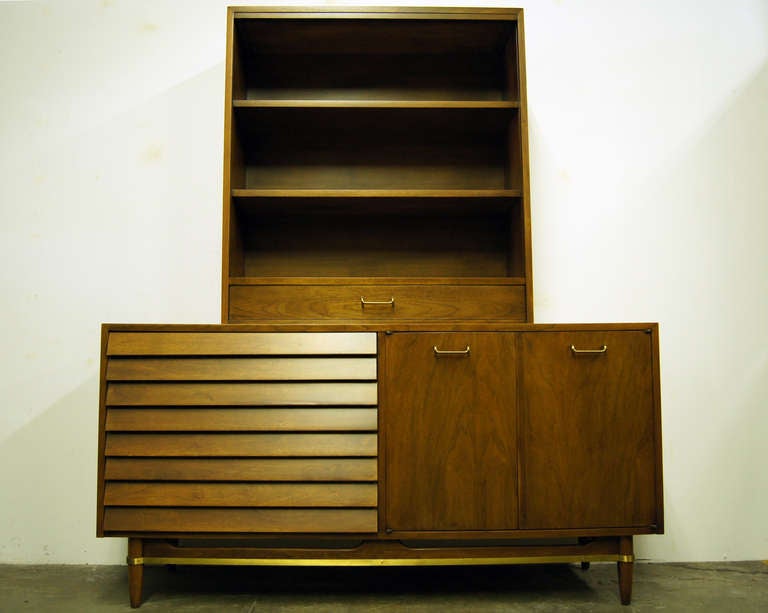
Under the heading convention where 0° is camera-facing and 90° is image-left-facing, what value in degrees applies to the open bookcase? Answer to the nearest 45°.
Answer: approximately 0°

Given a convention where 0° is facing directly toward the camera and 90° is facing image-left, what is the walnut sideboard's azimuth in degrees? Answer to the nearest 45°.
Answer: approximately 0°

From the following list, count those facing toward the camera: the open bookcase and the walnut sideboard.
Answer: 2
